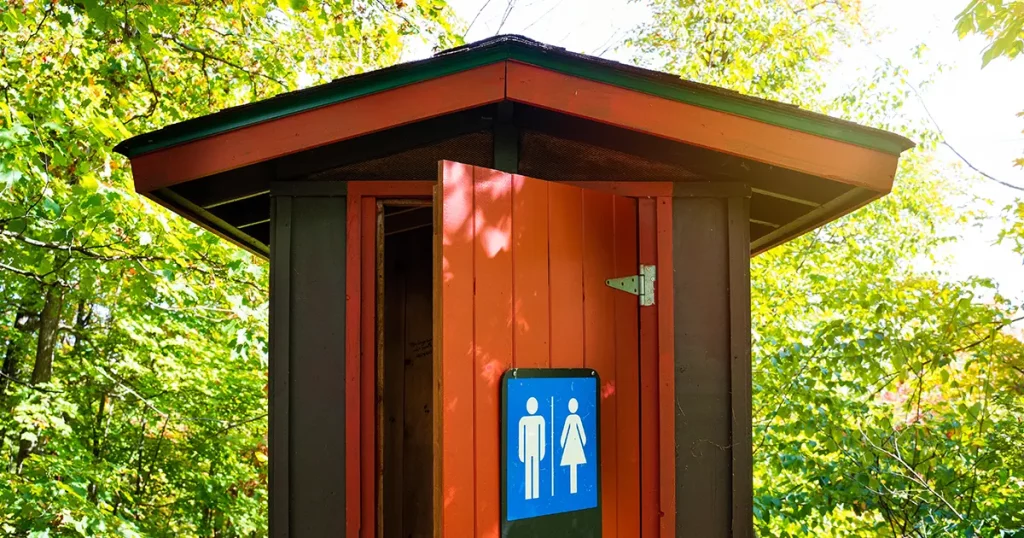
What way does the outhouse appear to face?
toward the camera

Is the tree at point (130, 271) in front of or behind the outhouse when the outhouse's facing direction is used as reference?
behind
